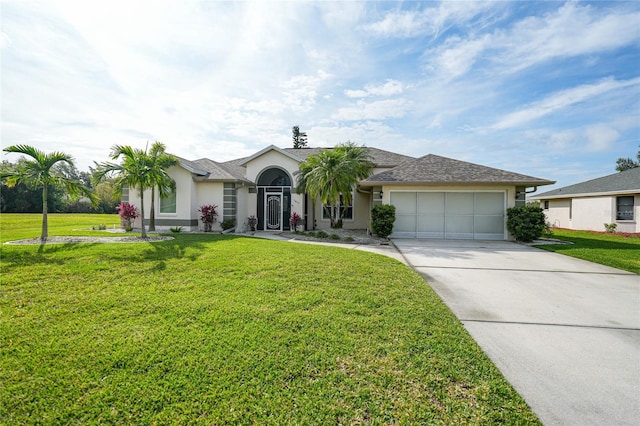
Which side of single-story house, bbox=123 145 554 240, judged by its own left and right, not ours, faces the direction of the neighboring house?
left

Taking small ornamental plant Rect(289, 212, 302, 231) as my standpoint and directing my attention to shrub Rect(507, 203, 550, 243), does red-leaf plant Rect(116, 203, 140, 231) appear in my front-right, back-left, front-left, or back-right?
back-right

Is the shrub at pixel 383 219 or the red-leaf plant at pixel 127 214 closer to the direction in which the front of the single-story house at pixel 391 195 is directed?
the shrub

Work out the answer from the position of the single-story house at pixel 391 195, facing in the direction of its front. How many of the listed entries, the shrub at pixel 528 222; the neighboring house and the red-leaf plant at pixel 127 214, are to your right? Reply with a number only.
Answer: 1

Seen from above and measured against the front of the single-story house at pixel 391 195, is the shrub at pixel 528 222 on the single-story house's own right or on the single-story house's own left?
on the single-story house's own left

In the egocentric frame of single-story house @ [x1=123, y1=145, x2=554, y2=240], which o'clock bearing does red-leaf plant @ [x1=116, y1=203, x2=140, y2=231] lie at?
The red-leaf plant is roughly at 3 o'clock from the single-story house.

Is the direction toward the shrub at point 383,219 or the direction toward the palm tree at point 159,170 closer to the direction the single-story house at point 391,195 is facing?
the shrub

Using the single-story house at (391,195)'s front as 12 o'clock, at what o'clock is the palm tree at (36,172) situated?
The palm tree is roughly at 2 o'clock from the single-story house.

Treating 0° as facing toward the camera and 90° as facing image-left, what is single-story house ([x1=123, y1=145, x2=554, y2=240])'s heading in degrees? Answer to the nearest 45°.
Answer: approximately 0°
